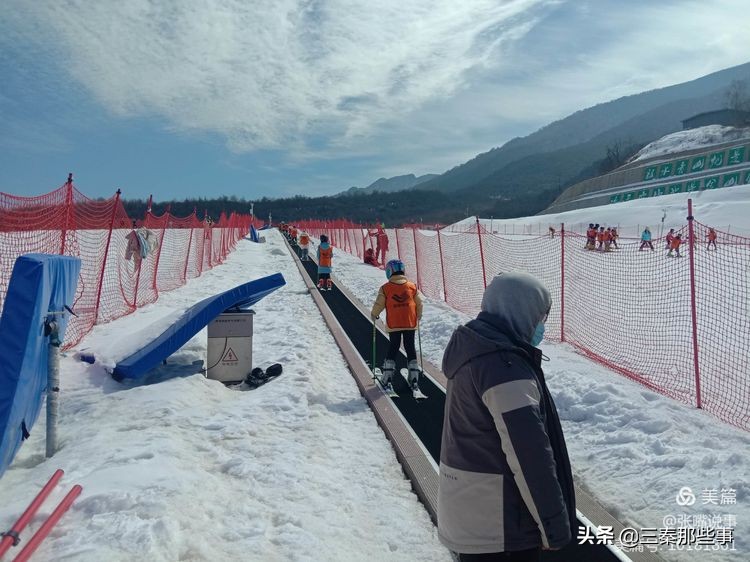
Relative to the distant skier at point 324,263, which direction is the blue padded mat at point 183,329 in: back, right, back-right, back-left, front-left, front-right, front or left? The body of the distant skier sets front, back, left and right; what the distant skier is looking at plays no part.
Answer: back

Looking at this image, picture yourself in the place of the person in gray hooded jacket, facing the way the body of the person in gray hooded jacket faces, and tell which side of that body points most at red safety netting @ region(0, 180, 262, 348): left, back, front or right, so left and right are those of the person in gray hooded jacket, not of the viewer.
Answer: left

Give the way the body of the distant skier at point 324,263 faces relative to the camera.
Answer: away from the camera

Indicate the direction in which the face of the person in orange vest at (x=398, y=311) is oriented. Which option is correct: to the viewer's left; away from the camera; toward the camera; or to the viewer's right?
away from the camera

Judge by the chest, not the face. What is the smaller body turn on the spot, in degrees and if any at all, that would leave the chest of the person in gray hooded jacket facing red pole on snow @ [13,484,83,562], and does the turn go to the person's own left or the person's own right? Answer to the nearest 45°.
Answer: approximately 135° to the person's own left

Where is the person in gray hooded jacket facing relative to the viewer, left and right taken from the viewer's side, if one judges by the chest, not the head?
facing away from the viewer and to the right of the viewer

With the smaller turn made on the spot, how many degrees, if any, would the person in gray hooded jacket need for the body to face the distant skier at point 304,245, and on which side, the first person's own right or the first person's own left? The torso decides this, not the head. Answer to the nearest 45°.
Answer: approximately 45° to the first person's own left

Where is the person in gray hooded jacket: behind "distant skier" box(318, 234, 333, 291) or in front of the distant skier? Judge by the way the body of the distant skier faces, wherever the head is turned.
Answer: behind
